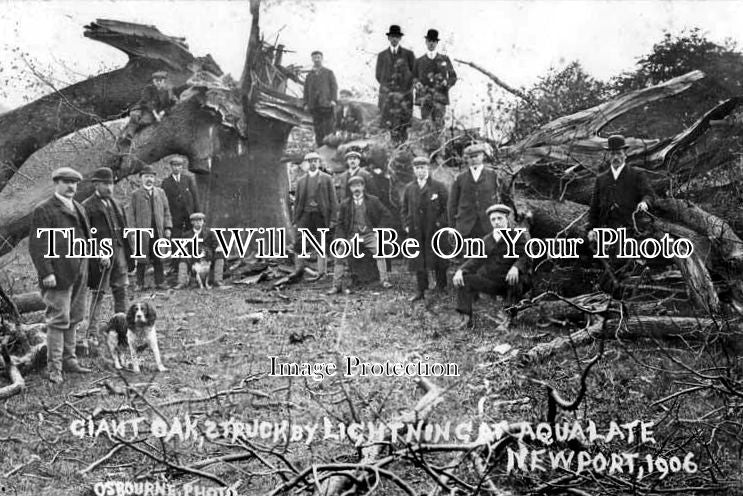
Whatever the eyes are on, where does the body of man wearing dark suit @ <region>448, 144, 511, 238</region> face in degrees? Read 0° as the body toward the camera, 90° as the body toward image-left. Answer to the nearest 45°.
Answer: approximately 0°

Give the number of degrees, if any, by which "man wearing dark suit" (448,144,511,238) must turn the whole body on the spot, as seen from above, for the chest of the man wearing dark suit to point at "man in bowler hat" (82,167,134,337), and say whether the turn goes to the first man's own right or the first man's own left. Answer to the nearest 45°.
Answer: approximately 90° to the first man's own right

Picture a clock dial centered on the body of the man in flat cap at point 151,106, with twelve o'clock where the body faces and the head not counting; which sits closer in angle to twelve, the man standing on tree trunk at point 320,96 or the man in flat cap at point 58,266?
the man in flat cap

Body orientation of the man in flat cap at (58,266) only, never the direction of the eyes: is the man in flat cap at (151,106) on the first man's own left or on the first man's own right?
on the first man's own left
